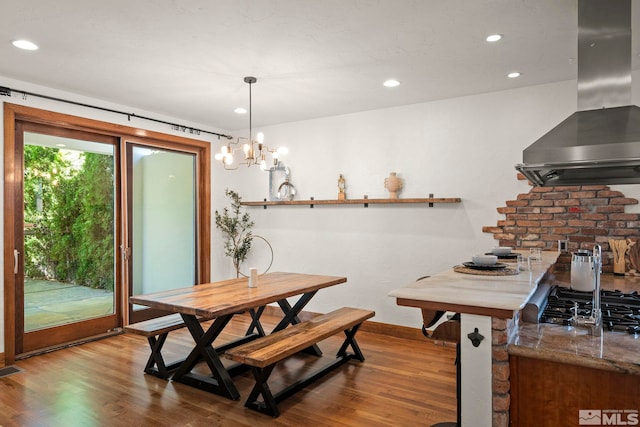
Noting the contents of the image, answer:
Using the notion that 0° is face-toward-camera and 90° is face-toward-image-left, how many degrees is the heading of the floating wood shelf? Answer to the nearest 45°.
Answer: approximately 0°

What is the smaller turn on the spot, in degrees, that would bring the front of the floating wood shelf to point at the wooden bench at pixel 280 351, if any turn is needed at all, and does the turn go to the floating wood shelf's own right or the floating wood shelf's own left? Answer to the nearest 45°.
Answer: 0° — it already faces it

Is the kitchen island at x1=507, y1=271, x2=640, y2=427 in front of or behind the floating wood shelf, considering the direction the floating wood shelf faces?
in front
